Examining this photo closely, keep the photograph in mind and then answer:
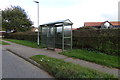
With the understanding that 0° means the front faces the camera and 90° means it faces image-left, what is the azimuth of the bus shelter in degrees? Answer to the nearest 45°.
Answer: approximately 45°

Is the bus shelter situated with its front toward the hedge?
no

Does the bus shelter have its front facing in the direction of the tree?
no
